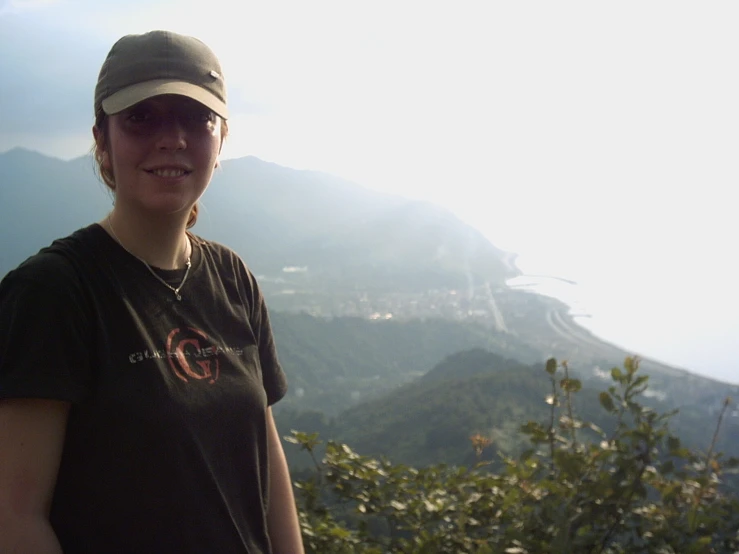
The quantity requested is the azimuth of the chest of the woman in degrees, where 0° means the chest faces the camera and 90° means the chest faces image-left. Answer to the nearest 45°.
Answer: approximately 315°
